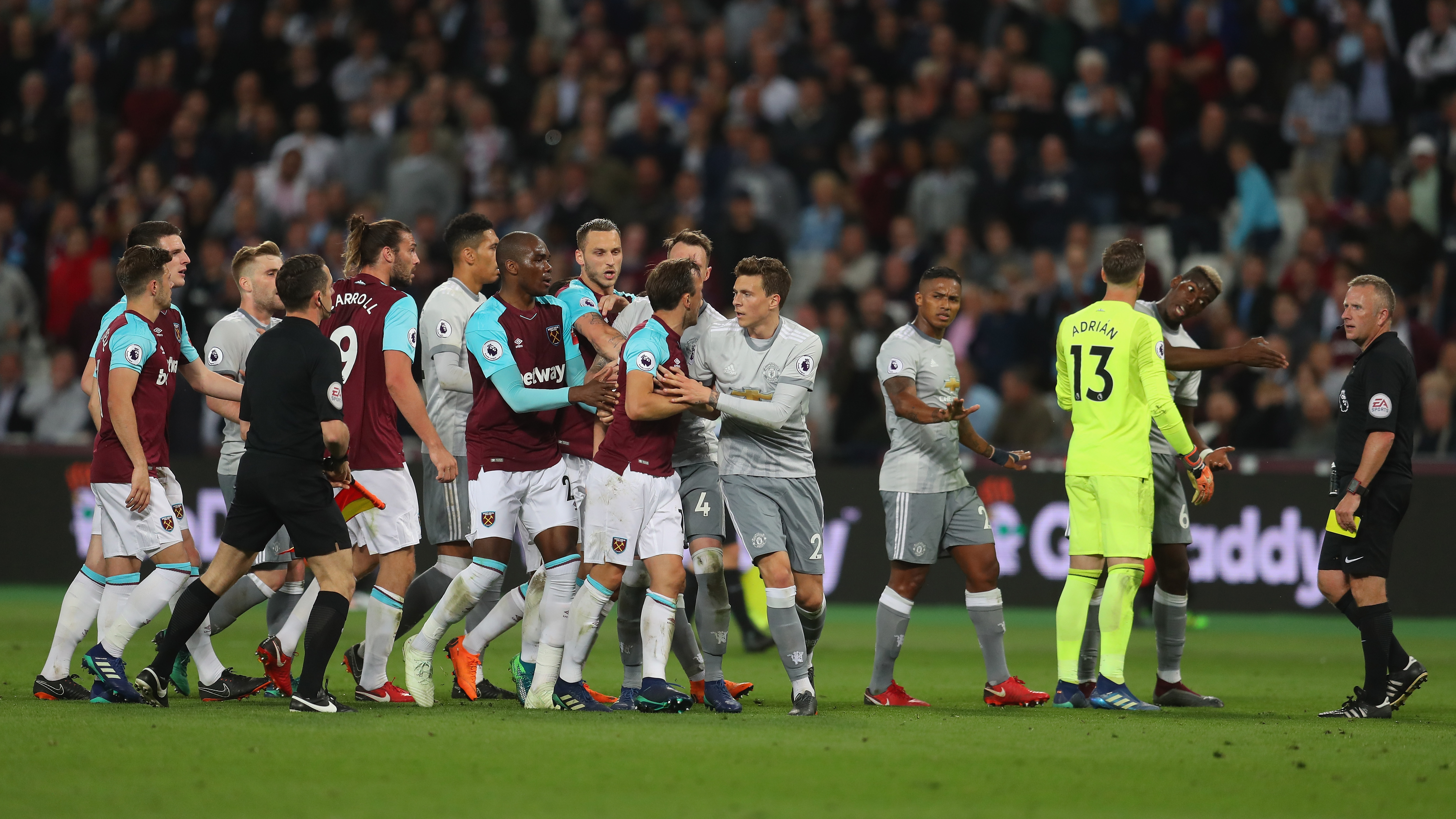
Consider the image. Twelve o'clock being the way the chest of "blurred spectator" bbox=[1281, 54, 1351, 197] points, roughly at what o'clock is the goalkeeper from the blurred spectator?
The goalkeeper is roughly at 12 o'clock from the blurred spectator.

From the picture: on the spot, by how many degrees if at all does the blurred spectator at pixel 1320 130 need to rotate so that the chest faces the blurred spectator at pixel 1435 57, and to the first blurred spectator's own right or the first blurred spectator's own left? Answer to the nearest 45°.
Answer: approximately 90° to the first blurred spectator's own left

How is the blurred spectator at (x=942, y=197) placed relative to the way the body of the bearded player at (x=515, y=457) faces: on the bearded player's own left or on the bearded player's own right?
on the bearded player's own left

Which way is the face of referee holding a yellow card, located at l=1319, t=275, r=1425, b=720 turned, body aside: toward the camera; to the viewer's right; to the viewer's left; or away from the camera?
to the viewer's left

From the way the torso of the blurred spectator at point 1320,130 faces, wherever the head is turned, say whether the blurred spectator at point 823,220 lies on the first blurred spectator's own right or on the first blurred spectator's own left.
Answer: on the first blurred spectator's own right

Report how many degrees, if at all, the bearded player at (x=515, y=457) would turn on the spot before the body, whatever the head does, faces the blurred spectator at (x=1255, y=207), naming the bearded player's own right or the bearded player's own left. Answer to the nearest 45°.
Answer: approximately 90° to the bearded player's own left

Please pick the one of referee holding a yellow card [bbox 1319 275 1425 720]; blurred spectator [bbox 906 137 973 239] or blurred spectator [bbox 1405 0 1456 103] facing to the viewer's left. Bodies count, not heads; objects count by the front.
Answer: the referee holding a yellow card

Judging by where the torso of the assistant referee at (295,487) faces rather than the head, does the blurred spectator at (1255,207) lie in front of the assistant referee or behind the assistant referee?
in front

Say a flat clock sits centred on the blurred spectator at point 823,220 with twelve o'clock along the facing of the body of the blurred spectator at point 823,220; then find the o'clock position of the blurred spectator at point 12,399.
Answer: the blurred spectator at point 12,399 is roughly at 3 o'clock from the blurred spectator at point 823,220.

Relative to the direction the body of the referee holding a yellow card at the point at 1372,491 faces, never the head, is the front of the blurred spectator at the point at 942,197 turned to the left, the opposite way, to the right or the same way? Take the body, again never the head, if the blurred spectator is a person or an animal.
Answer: to the left

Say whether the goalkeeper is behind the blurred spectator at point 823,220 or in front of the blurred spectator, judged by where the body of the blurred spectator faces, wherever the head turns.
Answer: in front

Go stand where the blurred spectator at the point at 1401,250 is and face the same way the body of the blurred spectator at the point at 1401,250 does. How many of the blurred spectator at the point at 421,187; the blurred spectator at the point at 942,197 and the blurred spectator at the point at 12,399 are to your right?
3
